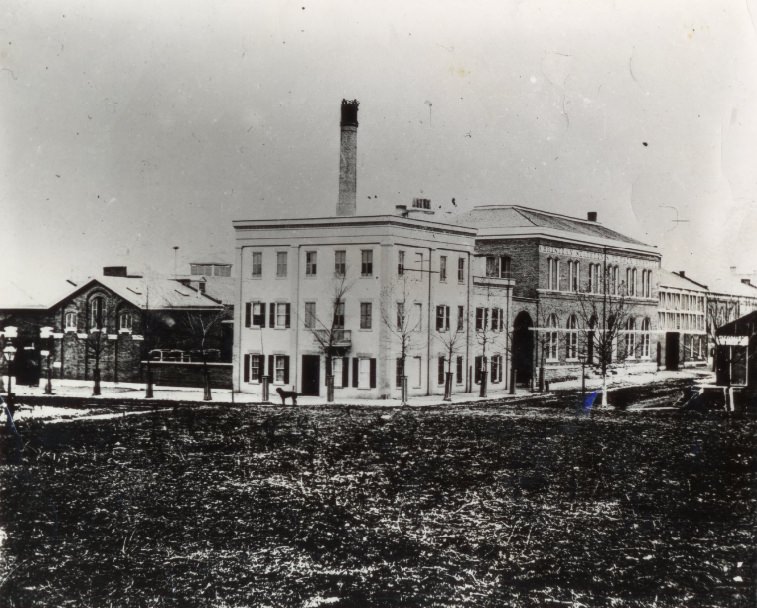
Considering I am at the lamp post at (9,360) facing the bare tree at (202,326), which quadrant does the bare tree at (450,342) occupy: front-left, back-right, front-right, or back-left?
front-right

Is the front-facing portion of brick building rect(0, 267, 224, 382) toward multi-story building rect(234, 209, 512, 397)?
no

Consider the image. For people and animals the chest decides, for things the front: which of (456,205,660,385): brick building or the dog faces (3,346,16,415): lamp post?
the dog

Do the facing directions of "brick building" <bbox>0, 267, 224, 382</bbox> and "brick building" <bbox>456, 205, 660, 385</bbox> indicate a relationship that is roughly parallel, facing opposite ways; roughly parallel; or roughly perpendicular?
roughly parallel

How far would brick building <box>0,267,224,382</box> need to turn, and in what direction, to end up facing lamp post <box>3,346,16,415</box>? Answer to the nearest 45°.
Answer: approximately 45° to its right

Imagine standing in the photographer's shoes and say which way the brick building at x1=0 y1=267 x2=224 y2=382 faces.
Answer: facing the viewer

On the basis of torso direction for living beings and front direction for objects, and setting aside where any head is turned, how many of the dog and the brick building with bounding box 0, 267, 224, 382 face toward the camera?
1

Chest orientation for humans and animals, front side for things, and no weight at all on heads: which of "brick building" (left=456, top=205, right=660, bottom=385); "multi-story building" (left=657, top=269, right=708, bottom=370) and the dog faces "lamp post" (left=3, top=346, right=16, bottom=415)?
the dog

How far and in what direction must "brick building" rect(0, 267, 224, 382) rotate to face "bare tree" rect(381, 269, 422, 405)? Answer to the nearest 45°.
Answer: approximately 45° to its left

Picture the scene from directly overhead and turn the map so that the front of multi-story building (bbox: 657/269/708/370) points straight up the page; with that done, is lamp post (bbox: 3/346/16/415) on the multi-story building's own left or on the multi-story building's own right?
on the multi-story building's own right

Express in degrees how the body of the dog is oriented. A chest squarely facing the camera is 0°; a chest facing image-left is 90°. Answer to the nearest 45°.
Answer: approximately 90°

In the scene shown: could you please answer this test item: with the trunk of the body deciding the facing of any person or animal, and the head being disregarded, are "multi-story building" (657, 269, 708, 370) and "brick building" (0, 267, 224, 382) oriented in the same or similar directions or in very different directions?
same or similar directions

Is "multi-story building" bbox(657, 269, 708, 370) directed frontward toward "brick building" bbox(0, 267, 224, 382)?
no

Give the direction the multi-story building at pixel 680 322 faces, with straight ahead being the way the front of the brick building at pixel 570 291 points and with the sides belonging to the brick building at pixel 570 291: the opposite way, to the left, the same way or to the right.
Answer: the same way

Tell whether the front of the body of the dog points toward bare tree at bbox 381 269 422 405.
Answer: no
